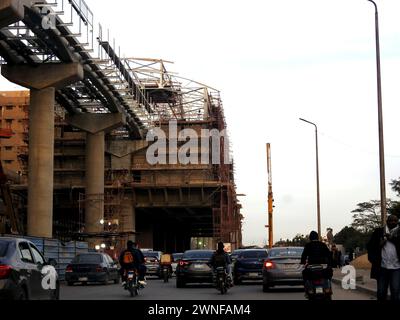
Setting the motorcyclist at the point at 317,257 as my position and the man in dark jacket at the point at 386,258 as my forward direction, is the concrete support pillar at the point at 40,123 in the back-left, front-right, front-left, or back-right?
back-left

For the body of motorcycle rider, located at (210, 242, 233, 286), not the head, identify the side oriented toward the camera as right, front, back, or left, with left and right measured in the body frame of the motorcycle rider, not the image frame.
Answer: back

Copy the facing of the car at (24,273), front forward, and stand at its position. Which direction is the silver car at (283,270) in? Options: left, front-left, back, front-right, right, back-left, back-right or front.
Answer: front

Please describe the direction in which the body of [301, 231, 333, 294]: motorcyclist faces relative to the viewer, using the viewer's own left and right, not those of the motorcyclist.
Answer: facing away from the viewer

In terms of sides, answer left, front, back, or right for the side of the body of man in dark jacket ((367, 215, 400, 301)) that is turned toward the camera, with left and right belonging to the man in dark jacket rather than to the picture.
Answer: front

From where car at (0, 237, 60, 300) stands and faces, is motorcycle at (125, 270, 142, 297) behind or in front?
in front

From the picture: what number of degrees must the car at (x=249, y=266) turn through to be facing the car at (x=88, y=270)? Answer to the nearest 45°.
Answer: approximately 90° to its left

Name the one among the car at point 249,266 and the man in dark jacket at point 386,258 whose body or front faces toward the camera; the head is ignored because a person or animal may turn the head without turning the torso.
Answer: the man in dark jacket

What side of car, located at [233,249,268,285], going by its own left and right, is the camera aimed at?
back

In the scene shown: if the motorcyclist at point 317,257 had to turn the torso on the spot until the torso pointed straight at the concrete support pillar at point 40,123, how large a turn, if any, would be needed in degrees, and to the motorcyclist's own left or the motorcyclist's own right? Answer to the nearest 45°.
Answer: approximately 45° to the motorcyclist's own left

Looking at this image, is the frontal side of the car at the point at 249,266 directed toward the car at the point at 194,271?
no

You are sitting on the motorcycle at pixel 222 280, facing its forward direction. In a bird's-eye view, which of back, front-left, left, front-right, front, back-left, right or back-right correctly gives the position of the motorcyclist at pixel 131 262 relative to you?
left

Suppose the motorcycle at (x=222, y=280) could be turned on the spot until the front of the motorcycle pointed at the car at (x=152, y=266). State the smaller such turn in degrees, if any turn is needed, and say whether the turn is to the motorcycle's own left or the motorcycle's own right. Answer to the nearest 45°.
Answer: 0° — it already faces it

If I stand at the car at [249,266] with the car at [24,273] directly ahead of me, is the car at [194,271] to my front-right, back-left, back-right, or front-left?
front-right

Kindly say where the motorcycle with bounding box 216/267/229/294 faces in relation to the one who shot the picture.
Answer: facing away from the viewer

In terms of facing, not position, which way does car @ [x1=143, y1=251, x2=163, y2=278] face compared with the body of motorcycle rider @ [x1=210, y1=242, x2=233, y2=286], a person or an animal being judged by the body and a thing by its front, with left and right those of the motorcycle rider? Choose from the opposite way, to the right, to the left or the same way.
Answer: the same way

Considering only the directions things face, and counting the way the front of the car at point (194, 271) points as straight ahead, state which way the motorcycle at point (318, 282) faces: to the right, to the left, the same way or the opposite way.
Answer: the same way

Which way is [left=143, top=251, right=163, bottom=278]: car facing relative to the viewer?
away from the camera

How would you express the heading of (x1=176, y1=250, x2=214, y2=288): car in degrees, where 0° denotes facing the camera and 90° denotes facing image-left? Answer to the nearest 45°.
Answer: approximately 180°

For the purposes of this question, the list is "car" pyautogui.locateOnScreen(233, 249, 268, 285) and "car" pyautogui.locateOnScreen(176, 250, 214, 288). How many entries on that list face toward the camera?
0
